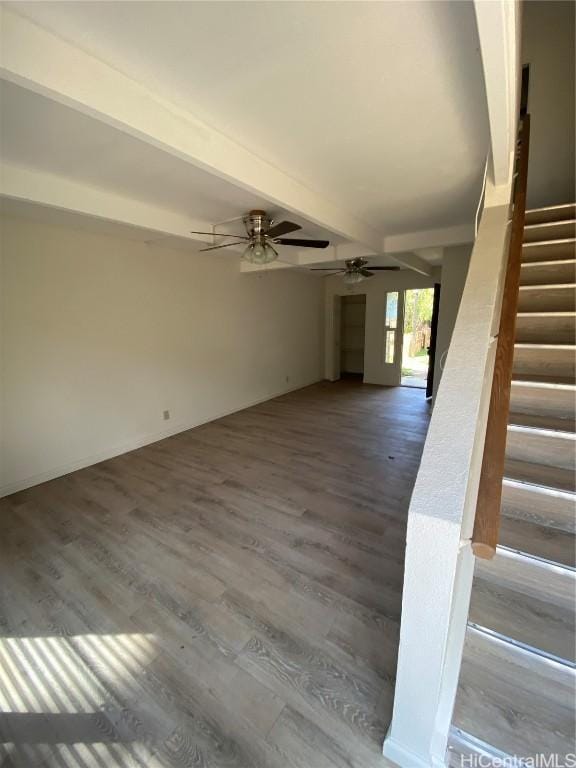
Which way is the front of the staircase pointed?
toward the camera

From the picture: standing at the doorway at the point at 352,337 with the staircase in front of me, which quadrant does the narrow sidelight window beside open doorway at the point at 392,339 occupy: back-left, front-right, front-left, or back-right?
front-left

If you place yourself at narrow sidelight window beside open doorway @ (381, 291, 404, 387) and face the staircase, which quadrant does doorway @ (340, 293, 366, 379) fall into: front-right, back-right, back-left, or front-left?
back-right

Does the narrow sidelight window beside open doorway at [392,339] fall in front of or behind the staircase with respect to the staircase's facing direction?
behind

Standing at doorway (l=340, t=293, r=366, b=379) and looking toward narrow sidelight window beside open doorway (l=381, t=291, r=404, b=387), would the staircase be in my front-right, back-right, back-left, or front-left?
front-right

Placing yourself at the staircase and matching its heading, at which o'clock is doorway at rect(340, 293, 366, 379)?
The doorway is roughly at 5 o'clock from the staircase.
